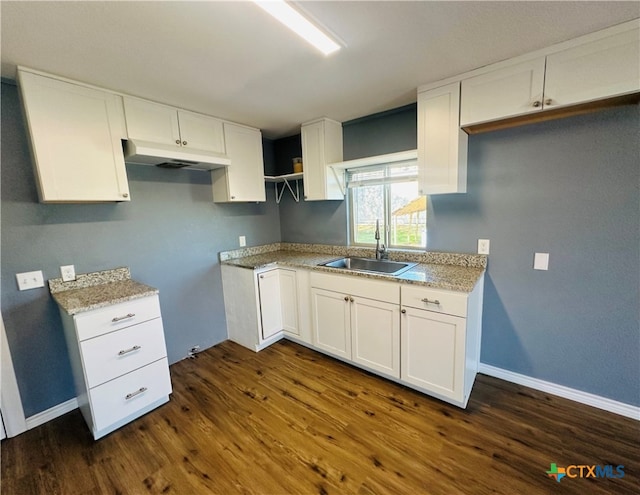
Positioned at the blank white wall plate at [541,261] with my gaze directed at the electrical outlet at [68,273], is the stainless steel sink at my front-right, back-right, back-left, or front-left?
front-right

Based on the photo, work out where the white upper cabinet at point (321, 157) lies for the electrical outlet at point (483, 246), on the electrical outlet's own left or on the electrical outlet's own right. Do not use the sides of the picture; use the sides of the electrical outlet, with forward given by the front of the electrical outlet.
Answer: on the electrical outlet's own right

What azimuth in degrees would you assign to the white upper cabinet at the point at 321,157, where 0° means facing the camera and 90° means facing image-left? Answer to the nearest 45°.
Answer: approximately 45°

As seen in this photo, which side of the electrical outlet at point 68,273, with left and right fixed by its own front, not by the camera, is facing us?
front

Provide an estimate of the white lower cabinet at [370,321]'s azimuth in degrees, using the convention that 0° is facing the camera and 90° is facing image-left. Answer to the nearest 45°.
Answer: approximately 45°

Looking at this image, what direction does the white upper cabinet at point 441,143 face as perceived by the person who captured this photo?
facing the viewer and to the left of the viewer

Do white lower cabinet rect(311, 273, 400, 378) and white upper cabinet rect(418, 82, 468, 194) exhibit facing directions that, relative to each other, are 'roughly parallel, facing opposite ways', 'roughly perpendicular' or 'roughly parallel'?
roughly parallel

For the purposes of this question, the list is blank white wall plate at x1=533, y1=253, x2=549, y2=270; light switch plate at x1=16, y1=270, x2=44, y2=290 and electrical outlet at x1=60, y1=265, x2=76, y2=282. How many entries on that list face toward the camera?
3

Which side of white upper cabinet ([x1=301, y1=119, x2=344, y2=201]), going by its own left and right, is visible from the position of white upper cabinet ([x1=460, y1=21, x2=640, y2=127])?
left

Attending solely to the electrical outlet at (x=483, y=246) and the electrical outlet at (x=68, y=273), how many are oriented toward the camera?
2

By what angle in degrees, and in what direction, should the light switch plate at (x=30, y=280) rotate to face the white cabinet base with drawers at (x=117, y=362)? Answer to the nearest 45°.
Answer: approximately 45° to its left

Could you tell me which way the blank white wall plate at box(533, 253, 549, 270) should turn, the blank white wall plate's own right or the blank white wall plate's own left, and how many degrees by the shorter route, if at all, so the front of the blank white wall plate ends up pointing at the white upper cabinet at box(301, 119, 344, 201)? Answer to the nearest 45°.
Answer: approximately 90° to the blank white wall plate's own right

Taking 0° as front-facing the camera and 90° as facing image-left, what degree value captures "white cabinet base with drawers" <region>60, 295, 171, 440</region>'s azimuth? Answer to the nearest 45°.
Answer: approximately 315°

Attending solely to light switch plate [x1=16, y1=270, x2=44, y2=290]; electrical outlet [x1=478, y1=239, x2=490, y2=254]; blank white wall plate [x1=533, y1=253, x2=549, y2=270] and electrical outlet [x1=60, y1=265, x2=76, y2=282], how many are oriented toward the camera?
4

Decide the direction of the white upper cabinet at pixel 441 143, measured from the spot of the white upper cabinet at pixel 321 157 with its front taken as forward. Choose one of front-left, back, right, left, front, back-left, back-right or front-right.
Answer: left
